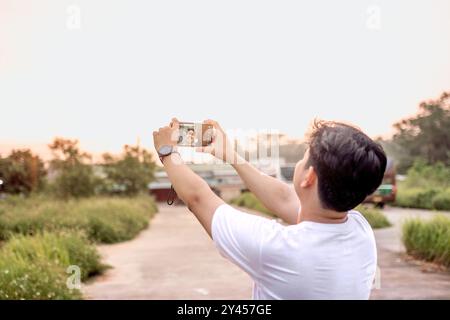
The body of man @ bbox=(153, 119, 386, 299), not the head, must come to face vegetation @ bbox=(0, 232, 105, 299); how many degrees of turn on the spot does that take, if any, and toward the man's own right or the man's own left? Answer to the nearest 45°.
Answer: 0° — they already face it

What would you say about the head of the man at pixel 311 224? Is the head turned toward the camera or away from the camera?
away from the camera

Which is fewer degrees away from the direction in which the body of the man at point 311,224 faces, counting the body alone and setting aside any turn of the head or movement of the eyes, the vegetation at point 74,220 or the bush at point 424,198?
the vegetation

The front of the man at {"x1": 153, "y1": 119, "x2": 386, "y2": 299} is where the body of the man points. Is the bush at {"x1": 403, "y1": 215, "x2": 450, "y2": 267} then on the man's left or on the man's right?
on the man's right

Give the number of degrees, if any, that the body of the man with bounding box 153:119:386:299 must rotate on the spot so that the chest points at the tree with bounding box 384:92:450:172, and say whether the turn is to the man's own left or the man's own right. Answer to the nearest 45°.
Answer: approximately 45° to the man's own right

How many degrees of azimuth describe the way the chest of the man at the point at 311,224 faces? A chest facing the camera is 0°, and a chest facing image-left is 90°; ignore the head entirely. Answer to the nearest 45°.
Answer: approximately 135°

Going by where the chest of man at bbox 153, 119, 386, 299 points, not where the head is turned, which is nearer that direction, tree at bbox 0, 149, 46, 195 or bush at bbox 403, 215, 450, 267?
the tree

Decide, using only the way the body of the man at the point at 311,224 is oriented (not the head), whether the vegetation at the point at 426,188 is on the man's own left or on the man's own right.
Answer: on the man's own right

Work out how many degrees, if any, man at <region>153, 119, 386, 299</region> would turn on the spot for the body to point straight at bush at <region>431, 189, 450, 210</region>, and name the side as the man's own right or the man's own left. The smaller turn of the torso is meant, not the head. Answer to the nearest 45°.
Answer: approximately 45° to the man's own right

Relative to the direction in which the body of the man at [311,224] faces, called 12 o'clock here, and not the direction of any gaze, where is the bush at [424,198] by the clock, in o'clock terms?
The bush is roughly at 2 o'clock from the man.
